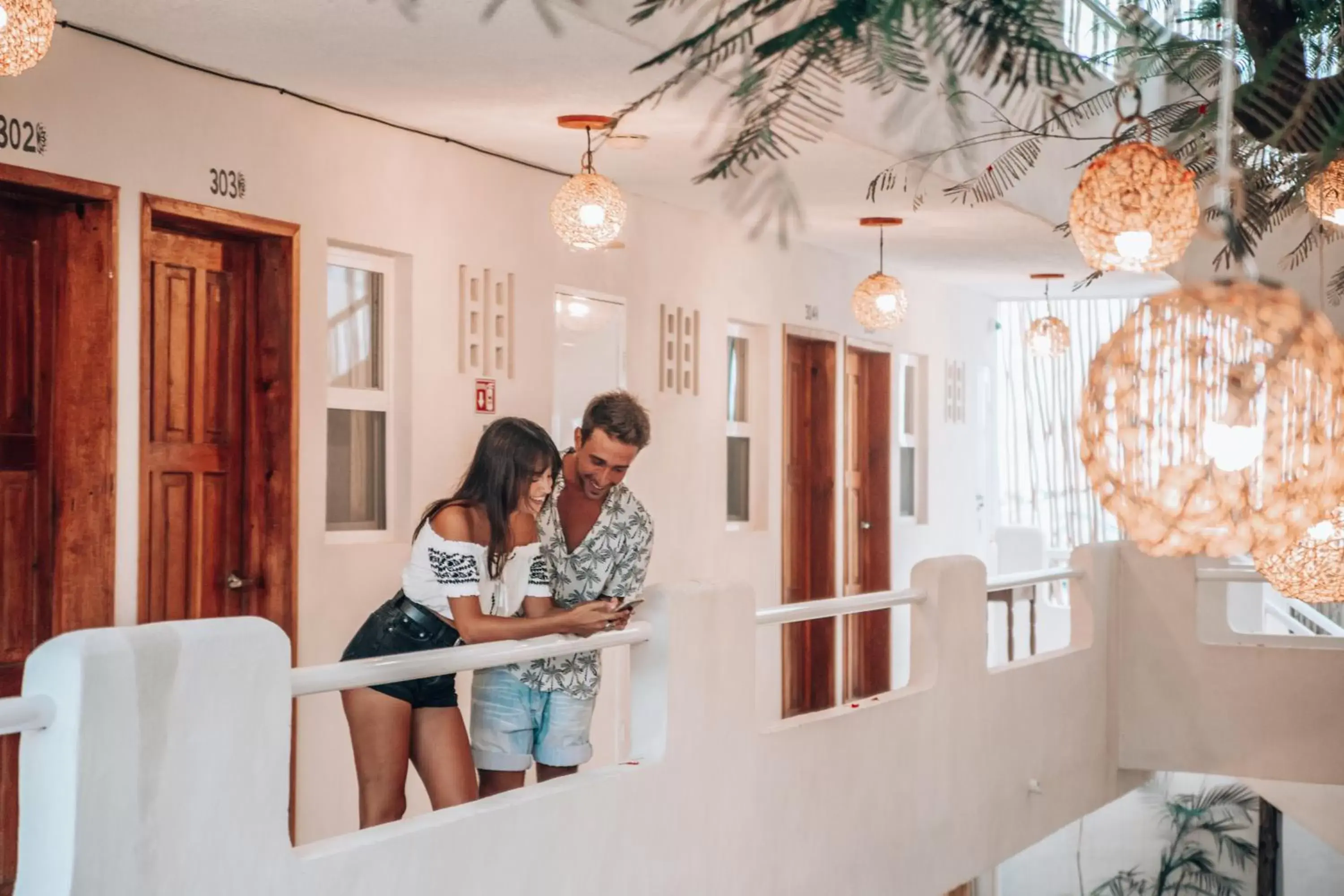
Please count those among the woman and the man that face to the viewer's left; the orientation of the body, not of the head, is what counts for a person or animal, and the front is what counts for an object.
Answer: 0

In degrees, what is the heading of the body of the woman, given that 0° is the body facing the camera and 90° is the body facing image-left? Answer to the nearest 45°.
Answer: approximately 315°

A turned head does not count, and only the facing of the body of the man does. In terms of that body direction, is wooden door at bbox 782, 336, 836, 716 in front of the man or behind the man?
behind

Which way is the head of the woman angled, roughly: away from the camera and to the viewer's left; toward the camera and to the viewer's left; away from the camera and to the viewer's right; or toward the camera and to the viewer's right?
toward the camera and to the viewer's right

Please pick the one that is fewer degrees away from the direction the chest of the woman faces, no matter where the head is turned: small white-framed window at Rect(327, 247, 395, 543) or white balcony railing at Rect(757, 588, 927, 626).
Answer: the white balcony railing

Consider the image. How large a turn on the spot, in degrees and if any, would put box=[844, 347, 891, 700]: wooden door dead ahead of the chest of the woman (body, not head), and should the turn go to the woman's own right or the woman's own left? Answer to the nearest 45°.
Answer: approximately 90° to the woman's own left

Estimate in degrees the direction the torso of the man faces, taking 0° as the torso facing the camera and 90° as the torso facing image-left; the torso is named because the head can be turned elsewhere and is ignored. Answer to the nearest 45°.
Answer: approximately 0°

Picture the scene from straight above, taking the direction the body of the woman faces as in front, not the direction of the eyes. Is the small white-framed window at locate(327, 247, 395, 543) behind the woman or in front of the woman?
behind

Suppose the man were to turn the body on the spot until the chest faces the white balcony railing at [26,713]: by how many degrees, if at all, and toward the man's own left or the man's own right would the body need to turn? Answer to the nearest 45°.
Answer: approximately 45° to the man's own right

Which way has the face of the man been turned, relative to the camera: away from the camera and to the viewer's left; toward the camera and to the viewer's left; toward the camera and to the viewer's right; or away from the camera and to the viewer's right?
toward the camera and to the viewer's left
